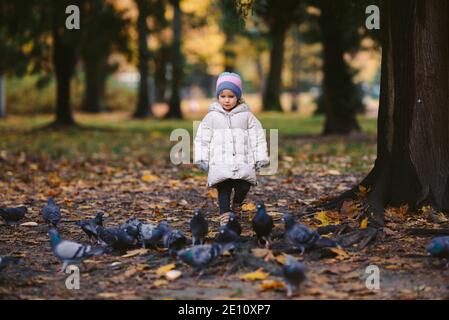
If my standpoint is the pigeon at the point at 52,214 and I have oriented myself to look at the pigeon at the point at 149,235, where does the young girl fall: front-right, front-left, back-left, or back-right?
front-left

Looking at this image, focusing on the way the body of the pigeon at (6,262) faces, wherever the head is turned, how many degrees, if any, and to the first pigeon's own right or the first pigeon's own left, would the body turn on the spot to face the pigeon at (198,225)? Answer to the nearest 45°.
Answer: approximately 180°

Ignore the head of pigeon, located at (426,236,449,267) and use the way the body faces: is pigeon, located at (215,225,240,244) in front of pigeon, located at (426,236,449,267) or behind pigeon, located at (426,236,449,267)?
in front

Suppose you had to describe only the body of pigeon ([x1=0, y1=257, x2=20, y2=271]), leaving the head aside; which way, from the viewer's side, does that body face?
to the viewer's left

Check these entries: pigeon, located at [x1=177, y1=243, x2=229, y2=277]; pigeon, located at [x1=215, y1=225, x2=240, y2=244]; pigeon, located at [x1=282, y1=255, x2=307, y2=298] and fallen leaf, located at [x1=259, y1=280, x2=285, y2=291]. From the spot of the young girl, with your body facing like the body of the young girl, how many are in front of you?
4

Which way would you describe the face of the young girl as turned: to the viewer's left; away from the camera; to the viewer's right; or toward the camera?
toward the camera

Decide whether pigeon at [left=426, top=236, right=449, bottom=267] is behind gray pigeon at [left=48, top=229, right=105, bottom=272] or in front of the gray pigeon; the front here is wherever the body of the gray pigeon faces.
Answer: behind

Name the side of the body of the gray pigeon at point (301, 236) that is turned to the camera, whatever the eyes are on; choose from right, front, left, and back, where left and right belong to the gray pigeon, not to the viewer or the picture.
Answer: left

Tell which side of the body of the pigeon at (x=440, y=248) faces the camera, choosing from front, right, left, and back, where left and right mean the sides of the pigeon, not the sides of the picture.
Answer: left

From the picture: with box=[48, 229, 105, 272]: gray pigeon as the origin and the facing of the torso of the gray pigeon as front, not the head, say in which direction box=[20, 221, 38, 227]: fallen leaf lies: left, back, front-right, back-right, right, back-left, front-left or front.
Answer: right

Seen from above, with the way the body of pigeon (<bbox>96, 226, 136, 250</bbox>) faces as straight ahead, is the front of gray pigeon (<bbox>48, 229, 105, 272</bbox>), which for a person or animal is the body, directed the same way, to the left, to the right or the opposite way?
the opposite way

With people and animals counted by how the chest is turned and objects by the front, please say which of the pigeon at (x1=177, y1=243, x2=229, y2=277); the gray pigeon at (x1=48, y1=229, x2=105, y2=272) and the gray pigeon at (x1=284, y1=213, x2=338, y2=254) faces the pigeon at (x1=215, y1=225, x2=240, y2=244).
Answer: the gray pigeon at (x1=284, y1=213, x2=338, y2=254)

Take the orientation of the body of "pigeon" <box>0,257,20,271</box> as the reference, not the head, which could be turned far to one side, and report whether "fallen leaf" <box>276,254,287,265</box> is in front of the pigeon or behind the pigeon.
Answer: behind

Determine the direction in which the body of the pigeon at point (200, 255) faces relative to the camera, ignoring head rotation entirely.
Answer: to the viewer's left

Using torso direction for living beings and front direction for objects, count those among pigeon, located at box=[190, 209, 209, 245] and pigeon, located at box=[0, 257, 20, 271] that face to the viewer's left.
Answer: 1

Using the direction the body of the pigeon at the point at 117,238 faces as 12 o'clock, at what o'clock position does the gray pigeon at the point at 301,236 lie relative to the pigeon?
The gray pigeon is roughly at 1 o'clock from the pigeon.

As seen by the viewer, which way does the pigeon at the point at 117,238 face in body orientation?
to the viewer's right
